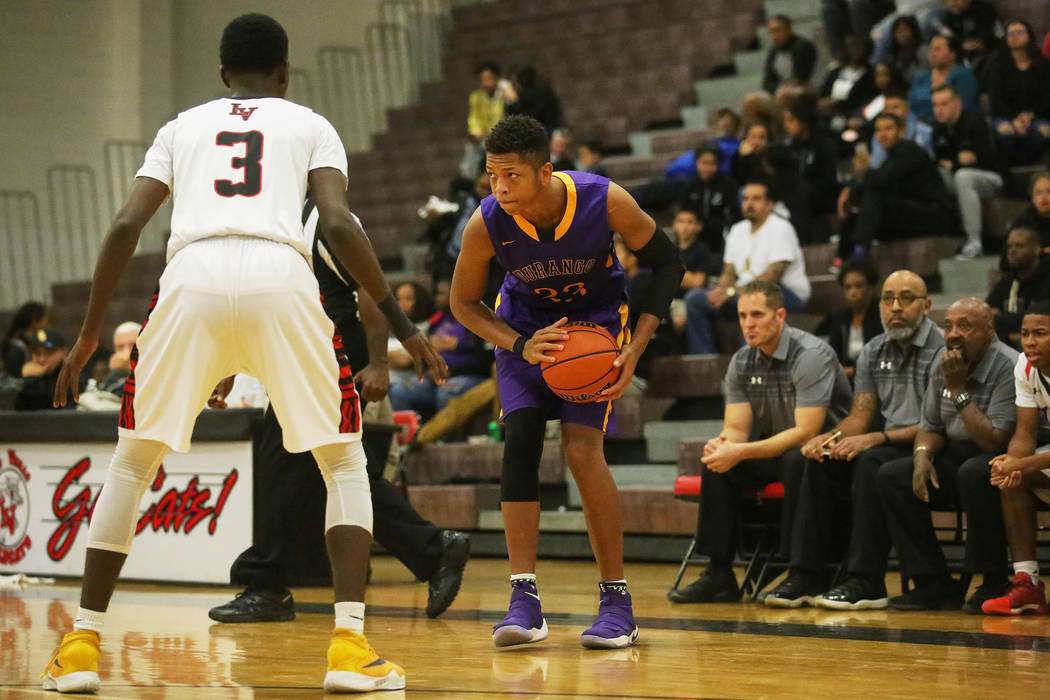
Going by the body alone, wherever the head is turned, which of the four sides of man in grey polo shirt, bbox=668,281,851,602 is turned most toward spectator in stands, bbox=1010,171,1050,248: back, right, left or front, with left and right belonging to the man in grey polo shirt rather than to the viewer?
back

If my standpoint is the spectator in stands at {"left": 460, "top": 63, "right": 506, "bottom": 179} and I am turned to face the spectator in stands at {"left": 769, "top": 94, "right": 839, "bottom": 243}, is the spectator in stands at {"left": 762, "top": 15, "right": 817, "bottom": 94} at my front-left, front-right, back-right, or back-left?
front-left

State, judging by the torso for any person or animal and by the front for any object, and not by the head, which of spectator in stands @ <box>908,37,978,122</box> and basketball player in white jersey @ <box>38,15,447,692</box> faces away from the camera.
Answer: the basketball player in white jersey

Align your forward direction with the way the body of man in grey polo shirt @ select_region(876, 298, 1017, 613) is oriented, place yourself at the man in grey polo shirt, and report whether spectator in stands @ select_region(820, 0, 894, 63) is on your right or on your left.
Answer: on your right

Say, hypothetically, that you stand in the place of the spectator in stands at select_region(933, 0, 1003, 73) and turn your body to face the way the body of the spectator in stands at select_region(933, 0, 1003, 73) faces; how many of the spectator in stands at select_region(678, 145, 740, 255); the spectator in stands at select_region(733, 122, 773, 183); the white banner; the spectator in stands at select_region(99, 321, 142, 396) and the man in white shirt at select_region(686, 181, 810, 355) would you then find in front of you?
5

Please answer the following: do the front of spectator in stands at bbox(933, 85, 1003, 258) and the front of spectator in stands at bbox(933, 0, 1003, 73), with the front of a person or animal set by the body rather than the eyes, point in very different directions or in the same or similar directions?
same or similar directions

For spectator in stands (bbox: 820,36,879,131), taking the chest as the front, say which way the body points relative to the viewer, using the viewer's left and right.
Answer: facing the viewer and to the left of the viewer

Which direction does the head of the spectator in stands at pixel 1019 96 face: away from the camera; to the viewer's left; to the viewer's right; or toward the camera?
toward the camera

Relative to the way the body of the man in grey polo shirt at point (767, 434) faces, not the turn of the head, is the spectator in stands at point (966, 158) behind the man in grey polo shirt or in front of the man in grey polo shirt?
behind

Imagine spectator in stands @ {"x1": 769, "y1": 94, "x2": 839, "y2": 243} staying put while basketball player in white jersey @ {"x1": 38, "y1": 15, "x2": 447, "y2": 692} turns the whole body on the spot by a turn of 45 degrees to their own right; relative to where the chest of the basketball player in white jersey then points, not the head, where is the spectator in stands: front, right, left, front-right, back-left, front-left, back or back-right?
front

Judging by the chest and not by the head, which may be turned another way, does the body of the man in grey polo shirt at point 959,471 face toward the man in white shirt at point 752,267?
no

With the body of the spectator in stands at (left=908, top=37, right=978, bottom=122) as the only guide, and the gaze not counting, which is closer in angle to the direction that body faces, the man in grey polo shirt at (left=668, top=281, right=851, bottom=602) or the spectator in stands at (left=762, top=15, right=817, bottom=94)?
the man in grey polo shirt

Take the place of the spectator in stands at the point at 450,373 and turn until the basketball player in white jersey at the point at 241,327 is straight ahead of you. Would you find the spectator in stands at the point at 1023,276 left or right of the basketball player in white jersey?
left

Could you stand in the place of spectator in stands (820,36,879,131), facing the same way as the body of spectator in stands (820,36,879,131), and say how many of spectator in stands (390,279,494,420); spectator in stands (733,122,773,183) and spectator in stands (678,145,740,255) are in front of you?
3

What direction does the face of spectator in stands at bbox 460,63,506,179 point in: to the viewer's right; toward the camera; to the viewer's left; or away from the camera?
toward the camera

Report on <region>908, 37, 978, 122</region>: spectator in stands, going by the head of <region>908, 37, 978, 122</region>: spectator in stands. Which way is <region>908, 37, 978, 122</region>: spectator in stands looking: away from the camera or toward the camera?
toward the camera

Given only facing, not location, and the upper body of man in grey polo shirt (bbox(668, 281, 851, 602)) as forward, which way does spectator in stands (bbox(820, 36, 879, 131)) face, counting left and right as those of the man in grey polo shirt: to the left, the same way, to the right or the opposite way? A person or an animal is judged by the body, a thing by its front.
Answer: the same way

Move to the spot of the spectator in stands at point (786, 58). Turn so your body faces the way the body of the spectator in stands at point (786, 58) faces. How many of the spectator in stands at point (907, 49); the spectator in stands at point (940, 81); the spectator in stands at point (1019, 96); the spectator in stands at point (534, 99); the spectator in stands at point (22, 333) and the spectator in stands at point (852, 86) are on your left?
4

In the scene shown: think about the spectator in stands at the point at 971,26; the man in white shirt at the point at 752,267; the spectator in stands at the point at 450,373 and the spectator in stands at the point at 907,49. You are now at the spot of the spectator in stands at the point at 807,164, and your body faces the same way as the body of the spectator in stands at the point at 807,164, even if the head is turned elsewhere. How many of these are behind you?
2

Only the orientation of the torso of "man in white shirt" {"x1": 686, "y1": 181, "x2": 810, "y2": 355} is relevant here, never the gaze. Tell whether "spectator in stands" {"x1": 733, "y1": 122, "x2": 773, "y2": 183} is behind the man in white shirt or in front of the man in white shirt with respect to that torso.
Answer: behind
